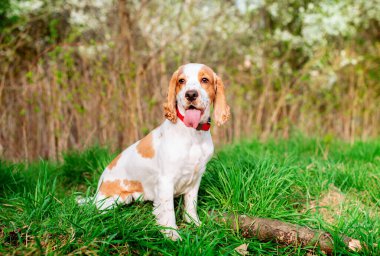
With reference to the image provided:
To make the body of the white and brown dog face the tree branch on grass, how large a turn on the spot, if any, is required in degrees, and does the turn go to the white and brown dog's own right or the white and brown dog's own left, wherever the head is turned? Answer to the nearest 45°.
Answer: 0° — it already faces it

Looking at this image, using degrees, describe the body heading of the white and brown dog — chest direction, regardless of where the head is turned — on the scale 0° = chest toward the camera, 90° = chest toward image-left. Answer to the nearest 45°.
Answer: approximately 315°
